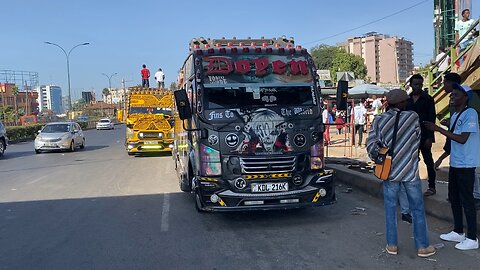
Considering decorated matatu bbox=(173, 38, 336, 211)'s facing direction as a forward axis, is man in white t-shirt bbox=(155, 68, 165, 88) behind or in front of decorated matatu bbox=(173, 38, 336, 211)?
behind

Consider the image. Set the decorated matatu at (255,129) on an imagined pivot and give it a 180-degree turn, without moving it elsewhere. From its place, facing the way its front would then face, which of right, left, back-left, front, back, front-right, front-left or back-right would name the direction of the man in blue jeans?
back-right

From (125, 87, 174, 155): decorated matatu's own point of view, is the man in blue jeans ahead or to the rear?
ahead

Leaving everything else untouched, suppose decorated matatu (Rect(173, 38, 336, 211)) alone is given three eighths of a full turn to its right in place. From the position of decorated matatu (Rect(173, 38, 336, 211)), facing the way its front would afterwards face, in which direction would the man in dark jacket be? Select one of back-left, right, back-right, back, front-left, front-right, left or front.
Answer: back-right

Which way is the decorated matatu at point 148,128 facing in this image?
toward the camera

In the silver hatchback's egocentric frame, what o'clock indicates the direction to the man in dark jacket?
The man in dark jacket is roughly at 10 o'clock from the silver hatchback.

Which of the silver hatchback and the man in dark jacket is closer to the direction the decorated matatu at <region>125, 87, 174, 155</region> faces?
the man in dark jacket

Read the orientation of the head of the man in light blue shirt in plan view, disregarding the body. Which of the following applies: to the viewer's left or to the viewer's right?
to the viewer's left

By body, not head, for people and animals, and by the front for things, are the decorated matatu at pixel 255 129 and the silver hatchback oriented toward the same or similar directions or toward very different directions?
same or similar directions

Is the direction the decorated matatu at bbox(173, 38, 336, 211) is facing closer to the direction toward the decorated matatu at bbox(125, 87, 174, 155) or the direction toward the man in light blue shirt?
the man in light blue shirt

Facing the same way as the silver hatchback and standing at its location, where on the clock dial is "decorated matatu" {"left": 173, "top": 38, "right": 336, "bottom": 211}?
The decorated matatu is roughly at 10 o'clock from the silver hatchback.

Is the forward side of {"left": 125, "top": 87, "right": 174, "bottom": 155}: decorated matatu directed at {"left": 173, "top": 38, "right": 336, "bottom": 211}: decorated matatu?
yes

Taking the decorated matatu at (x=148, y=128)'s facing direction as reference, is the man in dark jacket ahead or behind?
ahead

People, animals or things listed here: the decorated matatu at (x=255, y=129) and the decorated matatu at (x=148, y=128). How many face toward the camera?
2

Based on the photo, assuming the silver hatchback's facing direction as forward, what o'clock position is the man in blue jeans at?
The man in blue jeans is roughly at 10 o'clock from the silver hatchback.

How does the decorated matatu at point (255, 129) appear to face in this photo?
toward the camera
